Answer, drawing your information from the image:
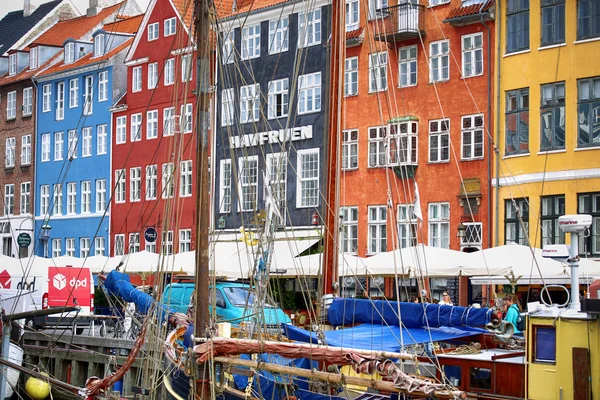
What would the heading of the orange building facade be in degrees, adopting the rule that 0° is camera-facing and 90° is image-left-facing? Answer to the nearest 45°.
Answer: approximately 45°

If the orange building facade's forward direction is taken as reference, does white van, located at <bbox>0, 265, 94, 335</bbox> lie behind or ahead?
ahead

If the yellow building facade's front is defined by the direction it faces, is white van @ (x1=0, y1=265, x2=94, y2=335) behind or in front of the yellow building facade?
in front

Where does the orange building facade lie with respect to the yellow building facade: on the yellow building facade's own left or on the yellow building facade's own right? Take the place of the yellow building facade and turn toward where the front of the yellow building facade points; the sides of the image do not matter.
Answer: on the yellow building facade's own right

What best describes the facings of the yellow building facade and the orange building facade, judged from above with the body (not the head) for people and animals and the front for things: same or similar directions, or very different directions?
same or similar directions

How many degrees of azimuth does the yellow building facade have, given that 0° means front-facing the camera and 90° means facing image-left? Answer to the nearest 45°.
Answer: approximately 45°

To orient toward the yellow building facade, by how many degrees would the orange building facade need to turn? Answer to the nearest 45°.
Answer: approximately 90° to its left

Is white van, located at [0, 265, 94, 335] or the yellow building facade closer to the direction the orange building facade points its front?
the white van

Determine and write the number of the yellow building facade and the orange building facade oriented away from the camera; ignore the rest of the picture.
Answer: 0

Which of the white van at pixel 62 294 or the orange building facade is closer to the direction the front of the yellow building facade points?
the white van
